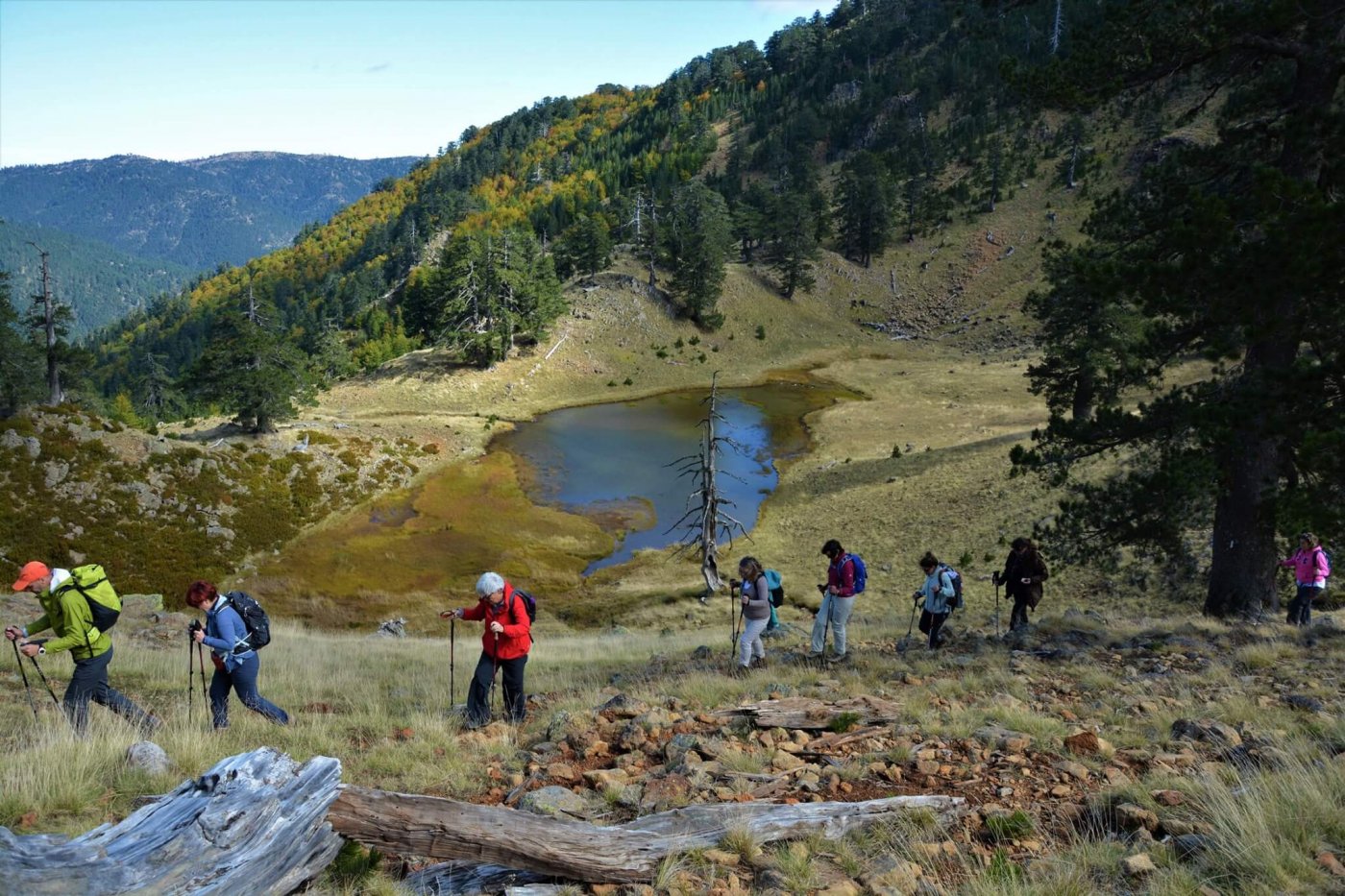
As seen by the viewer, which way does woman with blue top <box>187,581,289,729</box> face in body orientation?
to the viewer's left

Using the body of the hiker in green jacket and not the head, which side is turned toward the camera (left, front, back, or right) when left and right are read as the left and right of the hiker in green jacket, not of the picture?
left

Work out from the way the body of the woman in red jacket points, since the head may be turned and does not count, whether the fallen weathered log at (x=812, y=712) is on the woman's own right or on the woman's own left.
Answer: on the woman's own left

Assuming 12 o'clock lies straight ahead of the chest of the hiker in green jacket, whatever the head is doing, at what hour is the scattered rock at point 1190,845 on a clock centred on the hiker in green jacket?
The scattered rock is roughly at 8 o'clock from the hiker in green jacket.

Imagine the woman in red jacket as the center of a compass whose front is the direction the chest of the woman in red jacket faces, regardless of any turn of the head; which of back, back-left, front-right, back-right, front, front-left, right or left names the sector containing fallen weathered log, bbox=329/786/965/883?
front-left

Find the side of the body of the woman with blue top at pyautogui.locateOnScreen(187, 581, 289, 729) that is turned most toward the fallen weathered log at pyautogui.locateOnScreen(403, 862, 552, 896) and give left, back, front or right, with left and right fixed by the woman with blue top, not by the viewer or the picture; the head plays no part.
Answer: left

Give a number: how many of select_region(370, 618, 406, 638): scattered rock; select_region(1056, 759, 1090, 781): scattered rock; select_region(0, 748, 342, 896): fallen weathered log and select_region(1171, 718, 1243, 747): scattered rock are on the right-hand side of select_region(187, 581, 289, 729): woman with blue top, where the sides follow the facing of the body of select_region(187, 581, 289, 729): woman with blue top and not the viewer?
1

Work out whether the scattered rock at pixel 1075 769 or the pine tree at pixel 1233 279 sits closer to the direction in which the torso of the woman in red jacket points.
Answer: the scattered rock

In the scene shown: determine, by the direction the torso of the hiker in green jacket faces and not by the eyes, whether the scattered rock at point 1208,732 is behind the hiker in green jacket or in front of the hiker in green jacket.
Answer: behind

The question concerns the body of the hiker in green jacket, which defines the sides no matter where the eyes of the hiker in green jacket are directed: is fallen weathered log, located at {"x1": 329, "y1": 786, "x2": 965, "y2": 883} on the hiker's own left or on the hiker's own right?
on the hiker's own left

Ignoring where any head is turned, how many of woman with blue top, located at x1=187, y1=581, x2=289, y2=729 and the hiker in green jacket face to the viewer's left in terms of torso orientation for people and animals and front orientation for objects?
2
